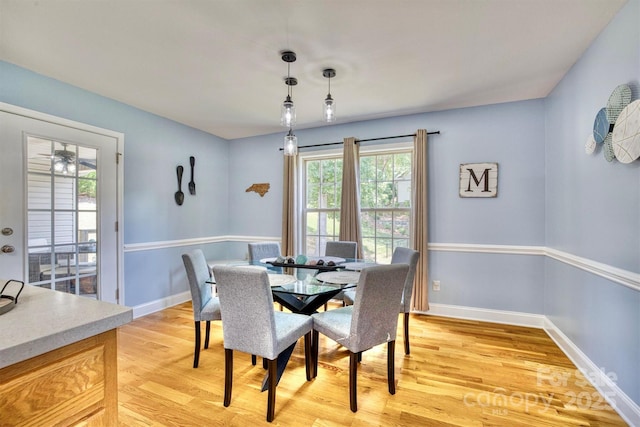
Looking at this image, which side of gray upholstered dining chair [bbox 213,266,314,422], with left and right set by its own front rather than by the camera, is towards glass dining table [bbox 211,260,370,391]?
front

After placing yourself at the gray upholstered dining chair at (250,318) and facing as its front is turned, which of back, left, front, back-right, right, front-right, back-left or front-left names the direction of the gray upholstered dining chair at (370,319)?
front-right

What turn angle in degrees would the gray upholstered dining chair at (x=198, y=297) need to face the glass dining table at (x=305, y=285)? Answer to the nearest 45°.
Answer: approximately 45° to its right

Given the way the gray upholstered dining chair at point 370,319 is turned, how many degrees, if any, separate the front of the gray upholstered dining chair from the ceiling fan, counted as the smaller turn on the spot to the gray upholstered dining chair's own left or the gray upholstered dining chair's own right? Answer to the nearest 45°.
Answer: approximately 45° to the gray upholstered dining chair's own left

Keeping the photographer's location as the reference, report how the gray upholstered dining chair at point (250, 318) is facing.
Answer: facing away from the viewer and to the right of the viewer

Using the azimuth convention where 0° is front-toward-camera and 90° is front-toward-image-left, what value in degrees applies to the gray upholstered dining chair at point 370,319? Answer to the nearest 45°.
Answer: approximately 135°

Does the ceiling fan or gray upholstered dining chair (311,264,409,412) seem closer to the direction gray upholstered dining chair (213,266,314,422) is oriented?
the gray upholstered dining chair

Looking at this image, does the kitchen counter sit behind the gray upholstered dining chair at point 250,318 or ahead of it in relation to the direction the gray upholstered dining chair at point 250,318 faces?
behind

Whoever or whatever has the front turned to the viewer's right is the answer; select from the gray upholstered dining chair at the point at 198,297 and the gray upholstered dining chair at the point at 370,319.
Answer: the gray upholstered dining chair at the point at 198,297

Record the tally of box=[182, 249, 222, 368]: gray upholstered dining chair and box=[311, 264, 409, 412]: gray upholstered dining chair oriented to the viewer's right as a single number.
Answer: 1

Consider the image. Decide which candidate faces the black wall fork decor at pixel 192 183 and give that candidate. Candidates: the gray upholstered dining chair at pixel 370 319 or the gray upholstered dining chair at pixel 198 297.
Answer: the gray upholstered dining chair at pixel 370 319

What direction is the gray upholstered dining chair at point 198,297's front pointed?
to the viewer's right

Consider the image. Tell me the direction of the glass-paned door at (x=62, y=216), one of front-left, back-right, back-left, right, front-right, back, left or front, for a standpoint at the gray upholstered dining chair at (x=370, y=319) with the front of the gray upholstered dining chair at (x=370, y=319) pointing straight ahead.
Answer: front-left
